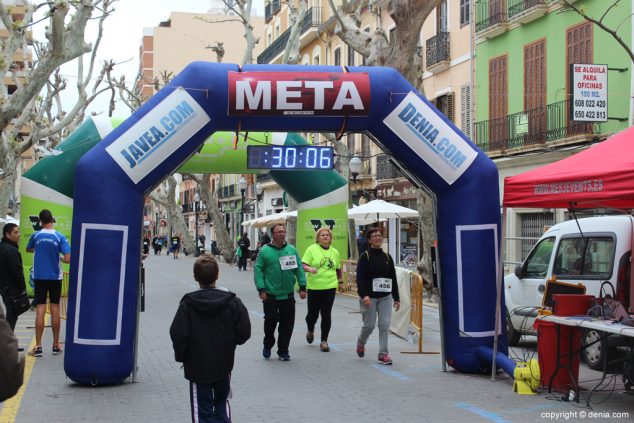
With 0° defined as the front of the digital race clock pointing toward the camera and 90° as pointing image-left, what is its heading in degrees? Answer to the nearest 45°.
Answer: approximately 0°

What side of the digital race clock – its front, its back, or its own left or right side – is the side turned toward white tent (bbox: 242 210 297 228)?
back

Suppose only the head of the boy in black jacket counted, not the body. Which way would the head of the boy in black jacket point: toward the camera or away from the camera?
away from the camera

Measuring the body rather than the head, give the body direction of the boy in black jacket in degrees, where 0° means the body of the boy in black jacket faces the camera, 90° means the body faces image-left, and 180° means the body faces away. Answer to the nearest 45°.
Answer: approximately 180°

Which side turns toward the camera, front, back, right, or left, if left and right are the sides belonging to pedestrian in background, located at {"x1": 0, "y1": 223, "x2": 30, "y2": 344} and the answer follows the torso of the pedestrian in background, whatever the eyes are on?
right
